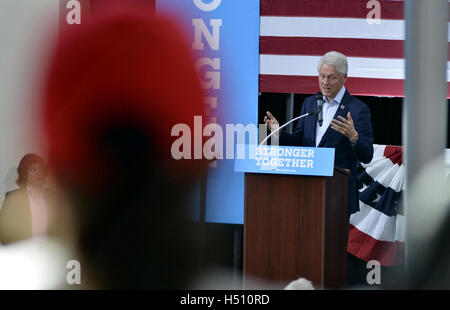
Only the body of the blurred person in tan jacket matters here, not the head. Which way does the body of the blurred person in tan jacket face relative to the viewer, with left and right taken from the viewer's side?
facing the viewer and to the right of the viewer

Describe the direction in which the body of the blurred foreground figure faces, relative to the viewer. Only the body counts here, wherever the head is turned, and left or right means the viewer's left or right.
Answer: facing away from the viewer

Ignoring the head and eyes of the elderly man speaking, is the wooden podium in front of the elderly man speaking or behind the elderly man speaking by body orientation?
in front

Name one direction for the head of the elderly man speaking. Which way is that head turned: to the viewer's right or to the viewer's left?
to the viewer's left

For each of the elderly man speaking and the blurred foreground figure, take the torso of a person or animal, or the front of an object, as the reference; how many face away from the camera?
1

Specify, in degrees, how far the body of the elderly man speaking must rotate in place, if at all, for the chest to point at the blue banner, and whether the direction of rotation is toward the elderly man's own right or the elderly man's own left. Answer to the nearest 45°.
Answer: approximately 90° to the elderly man's own right

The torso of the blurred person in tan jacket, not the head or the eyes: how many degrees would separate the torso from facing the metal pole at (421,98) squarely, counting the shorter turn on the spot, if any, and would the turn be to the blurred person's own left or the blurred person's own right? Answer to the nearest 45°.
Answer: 0° — they already face it

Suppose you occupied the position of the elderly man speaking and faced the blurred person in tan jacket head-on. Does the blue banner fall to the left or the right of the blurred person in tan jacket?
right

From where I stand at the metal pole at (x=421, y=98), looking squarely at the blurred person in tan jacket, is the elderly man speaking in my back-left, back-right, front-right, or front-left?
front-right

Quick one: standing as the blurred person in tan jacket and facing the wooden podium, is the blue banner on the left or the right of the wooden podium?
left

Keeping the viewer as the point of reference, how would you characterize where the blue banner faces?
facing the viewer
